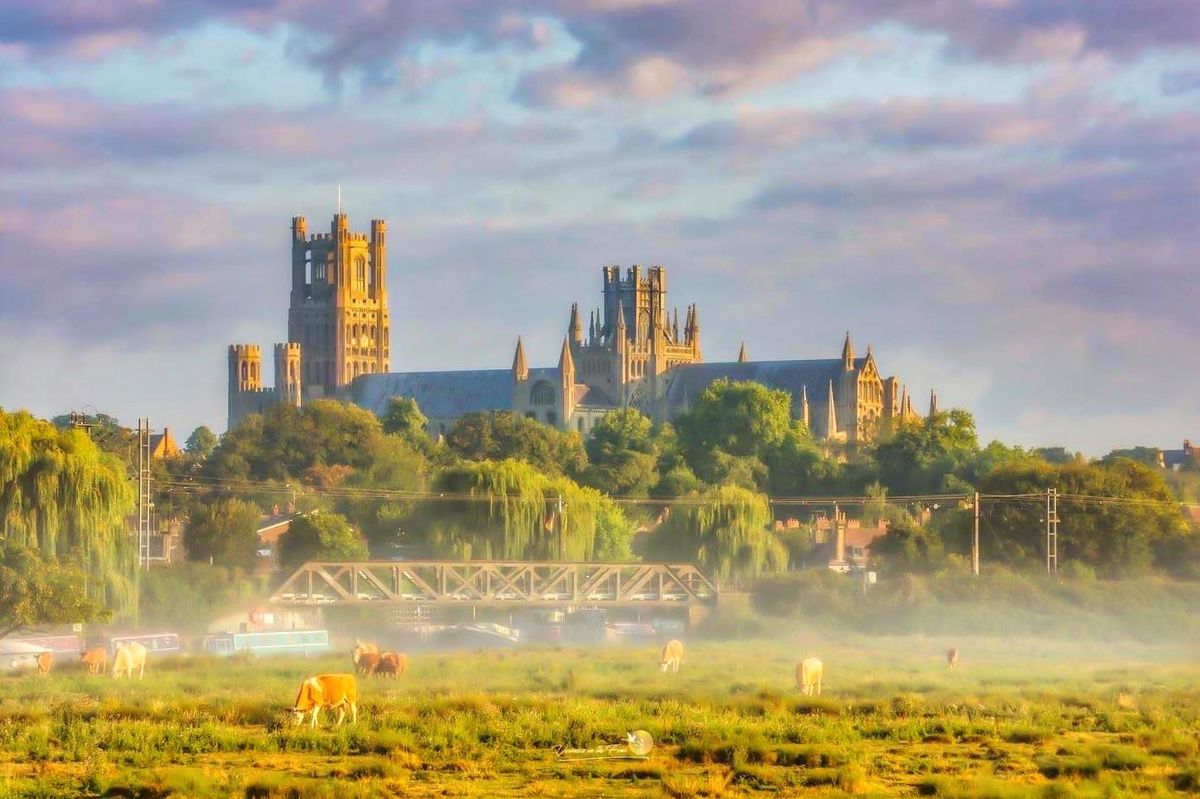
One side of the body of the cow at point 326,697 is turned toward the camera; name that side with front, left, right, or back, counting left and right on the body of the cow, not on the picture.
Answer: left
